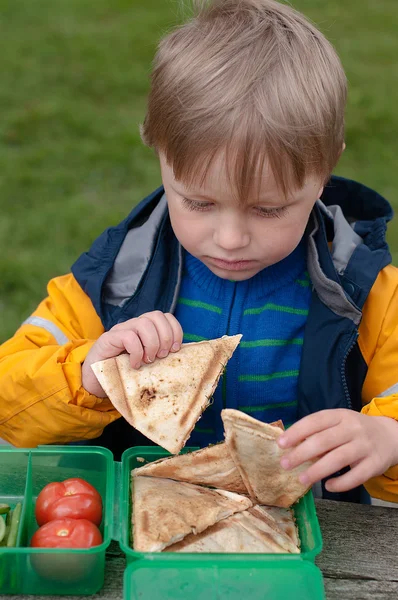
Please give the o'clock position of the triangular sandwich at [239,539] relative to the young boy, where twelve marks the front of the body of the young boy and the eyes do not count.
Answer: The triangular sandwich is roughly at 12 o'clock from the young boy.

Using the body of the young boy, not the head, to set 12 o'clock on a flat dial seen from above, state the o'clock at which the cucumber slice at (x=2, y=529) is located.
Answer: The cucumber slice is roughly at 1 o'clock from the young boy.

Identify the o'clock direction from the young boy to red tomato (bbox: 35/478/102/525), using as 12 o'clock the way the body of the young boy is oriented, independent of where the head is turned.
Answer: The red tomato is roughly at 1 o'clock from the young boy.

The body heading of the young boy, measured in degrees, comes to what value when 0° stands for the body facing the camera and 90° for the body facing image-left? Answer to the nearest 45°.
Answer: approximately 0°

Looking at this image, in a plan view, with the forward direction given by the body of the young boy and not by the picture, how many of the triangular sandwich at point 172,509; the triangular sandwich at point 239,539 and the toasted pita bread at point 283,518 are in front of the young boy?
3
